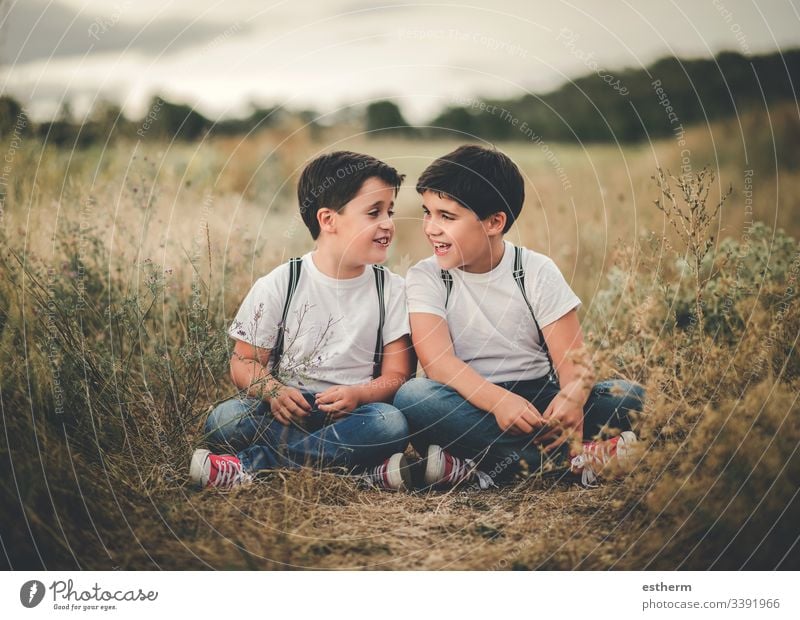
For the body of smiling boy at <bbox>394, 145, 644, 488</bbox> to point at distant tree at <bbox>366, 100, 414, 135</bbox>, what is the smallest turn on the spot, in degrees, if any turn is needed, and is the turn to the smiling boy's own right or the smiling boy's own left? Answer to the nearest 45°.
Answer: approximately 180°

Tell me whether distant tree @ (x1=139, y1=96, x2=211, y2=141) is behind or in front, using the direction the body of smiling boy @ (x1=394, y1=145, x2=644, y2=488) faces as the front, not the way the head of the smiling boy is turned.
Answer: behind

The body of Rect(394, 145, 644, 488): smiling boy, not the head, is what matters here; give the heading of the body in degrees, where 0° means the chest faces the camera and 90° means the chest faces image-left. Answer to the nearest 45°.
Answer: approximately 0°

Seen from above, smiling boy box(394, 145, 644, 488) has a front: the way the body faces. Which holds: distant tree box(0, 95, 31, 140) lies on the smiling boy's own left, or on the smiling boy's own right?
on the smiling boy's own right
